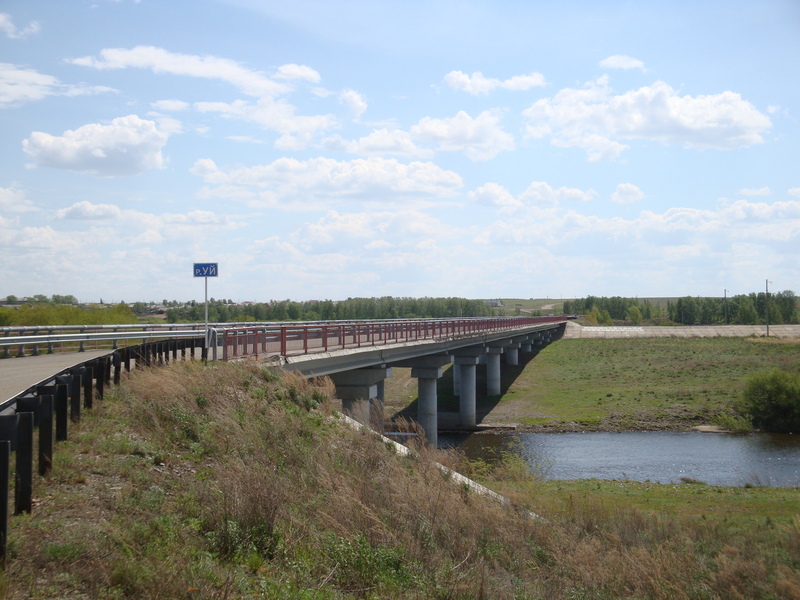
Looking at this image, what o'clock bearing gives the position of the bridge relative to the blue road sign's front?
The bridge is roughly at 8 o'clock from the blue road sign.

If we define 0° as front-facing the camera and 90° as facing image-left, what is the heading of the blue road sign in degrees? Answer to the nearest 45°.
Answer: approximately 0°

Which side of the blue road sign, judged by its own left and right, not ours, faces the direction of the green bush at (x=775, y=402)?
left
